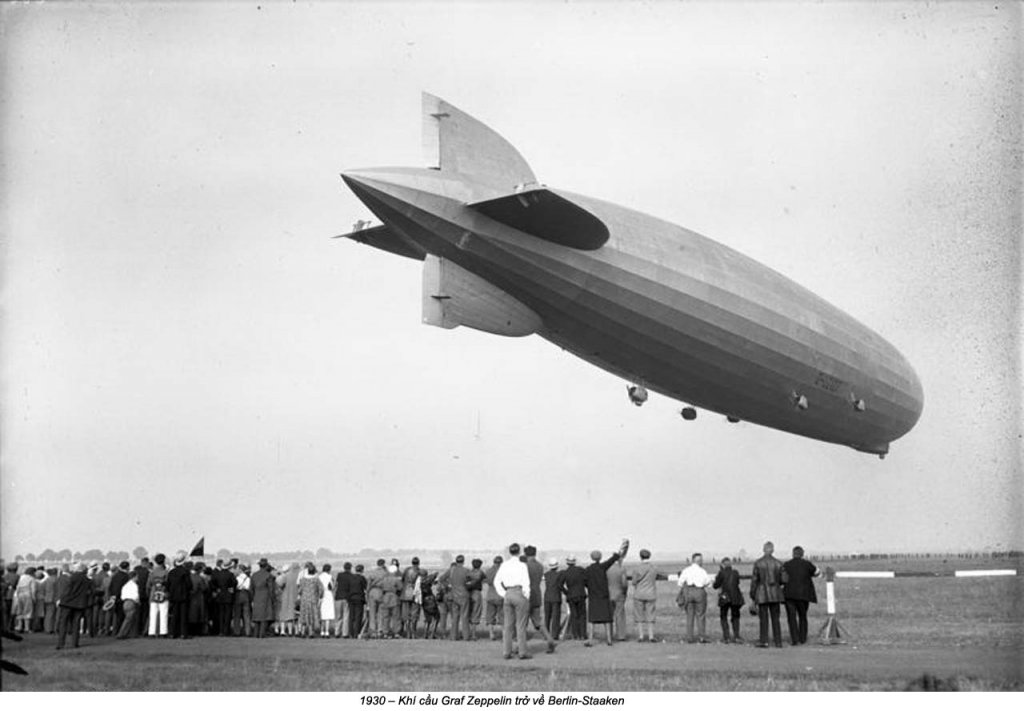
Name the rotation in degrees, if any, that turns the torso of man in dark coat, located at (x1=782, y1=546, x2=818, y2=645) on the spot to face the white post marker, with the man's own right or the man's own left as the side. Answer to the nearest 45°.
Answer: approximately 45° to the man's own right

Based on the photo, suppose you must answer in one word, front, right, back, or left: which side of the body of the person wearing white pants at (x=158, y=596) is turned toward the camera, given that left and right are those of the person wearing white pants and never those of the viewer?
back

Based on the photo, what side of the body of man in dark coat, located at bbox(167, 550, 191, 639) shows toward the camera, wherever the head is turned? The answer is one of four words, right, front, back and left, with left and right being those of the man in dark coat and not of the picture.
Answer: back

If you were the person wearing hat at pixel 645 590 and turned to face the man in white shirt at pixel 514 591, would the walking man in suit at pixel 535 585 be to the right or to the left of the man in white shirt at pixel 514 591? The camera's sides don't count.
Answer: right

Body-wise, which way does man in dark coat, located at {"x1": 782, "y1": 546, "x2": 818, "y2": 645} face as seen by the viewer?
away from the camera

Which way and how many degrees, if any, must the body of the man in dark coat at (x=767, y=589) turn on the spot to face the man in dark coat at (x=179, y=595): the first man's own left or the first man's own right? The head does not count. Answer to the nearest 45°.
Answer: approximately 90° to the first man's own left

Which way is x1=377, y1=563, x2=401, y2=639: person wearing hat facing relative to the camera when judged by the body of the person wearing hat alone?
away from the camera

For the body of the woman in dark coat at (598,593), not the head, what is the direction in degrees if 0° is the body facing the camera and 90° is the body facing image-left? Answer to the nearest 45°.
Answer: approximately 180°

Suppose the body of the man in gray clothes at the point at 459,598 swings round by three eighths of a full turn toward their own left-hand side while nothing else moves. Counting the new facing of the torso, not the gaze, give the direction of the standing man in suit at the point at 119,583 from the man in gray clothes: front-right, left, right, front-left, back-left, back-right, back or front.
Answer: front-right

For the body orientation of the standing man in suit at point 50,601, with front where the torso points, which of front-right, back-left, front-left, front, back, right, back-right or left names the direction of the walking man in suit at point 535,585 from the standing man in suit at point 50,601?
back-right

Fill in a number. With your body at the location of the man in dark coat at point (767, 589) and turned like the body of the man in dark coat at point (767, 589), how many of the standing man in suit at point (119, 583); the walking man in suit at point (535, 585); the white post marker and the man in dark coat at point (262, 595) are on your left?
3

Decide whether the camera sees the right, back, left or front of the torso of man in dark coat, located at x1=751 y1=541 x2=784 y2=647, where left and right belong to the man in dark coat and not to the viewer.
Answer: back

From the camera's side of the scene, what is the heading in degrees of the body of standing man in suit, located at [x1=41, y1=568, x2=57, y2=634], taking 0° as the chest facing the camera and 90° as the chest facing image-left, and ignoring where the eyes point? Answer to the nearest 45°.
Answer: approximately 180°
